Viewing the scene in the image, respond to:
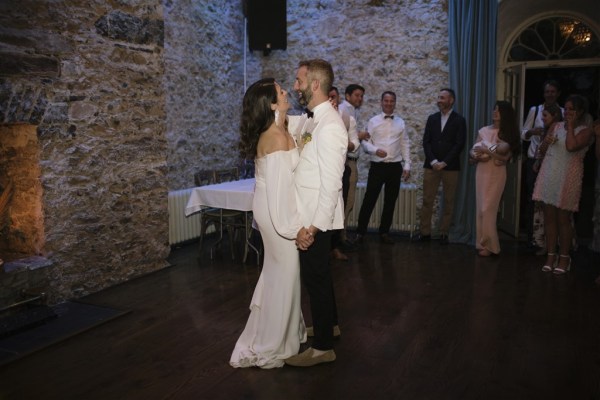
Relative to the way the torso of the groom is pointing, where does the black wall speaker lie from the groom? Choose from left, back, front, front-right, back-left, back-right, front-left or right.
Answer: right

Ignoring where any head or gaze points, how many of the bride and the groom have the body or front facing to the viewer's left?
1

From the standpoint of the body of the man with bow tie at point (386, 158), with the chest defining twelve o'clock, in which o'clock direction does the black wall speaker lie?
The black wall speaker is roughly at 4 o'clock from the man with bow tie.

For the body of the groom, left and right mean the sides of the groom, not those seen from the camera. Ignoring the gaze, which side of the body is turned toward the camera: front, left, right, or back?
left

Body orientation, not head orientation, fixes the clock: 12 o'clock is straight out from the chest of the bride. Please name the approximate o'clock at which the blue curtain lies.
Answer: The blue curtain is roughly at 10 o'clock from the bride.

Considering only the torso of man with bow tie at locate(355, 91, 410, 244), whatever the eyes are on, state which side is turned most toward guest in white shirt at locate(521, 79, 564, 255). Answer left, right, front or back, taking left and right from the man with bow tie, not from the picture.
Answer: left

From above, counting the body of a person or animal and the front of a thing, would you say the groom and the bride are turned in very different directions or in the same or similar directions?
very different directions

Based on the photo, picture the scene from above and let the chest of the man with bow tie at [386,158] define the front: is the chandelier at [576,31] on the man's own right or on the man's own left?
on the man's own left

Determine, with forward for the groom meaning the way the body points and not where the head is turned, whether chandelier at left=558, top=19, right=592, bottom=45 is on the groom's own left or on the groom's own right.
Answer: on the groom's own right

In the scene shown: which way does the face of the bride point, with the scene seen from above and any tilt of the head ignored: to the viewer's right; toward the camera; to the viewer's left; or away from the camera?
to the viewer's right

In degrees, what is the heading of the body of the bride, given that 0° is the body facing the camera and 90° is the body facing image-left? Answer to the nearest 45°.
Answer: approximately 270°

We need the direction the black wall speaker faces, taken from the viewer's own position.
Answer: facing the viewer

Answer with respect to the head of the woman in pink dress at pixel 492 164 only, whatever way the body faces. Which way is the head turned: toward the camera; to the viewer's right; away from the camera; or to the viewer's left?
to the viewer's left

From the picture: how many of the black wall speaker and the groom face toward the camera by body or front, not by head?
1

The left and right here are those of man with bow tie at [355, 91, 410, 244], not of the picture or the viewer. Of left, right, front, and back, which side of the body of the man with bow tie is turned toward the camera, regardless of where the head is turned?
front

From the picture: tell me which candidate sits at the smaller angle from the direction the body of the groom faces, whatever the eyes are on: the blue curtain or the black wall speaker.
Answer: the black wall speaker
